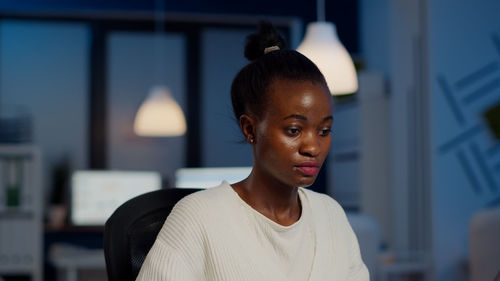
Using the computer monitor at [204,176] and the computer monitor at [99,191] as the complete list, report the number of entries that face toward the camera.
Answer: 2

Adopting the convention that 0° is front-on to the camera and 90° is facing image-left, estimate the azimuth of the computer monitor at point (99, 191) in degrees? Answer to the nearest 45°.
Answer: approximately 0°

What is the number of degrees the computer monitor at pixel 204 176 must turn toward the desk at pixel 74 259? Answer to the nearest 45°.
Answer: approximately 45° to its right

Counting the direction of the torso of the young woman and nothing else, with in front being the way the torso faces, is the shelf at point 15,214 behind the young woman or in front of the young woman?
behind

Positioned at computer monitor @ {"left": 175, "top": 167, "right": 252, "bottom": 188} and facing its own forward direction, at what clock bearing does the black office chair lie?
The black office chair is roughly at 12 o'clock from the computer monitor.

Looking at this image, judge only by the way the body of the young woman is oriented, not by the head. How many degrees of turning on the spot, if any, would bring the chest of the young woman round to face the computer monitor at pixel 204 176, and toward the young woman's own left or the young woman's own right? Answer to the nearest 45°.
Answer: approximately 135° to the young woman's own left

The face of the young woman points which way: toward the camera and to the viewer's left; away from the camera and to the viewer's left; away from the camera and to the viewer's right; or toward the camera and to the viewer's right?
toward the camera and to the viewer's right

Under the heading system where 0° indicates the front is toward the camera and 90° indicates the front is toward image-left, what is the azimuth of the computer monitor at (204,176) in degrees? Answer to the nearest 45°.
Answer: approximately 0°
